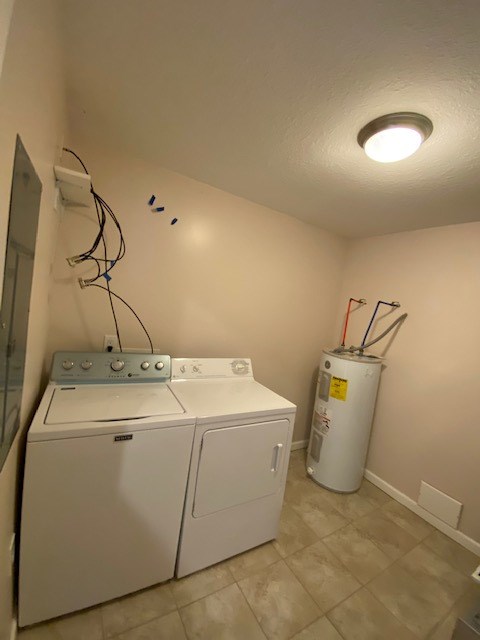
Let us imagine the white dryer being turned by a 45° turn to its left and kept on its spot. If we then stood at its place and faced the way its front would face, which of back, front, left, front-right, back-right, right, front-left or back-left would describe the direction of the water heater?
front-left

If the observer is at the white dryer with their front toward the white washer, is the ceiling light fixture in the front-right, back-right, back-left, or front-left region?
back-left

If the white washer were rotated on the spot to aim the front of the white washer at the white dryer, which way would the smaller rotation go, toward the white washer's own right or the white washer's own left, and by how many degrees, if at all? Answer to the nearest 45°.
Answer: approximately 90° to the white washer's own left

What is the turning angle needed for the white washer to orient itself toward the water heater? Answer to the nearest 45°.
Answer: approximately 90° to its left

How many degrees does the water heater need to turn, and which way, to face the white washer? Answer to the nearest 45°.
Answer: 0° — it already faces it

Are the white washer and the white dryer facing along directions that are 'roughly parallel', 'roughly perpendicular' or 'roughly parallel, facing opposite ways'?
roughly parallel

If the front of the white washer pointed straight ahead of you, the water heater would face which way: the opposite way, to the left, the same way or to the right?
to the right

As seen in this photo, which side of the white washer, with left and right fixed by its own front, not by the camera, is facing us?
front

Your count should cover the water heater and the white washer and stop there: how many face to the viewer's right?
0

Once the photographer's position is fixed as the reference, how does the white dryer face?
facing the viewer and to the right of the viewer
